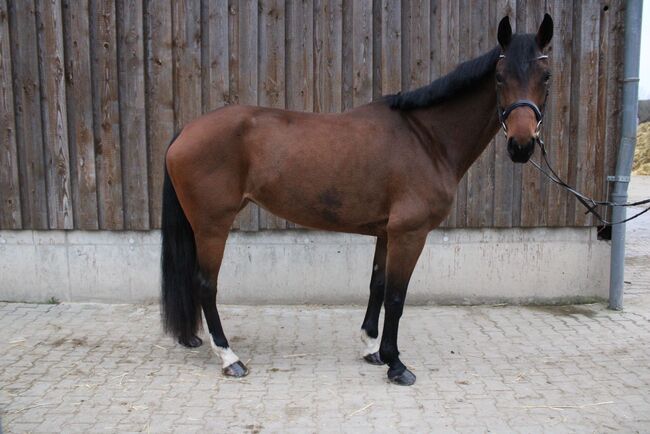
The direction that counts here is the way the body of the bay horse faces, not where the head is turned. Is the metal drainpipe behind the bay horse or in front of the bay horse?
in front

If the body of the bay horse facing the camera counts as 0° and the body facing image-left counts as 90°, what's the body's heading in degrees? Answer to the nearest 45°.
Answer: approximately 270°
